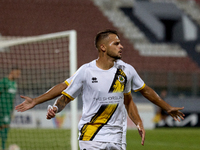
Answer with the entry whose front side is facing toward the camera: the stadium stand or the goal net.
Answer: the stadium stand

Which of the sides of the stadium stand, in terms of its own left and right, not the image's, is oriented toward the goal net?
front

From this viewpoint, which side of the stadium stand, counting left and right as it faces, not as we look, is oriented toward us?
front

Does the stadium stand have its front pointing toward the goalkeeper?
yes
